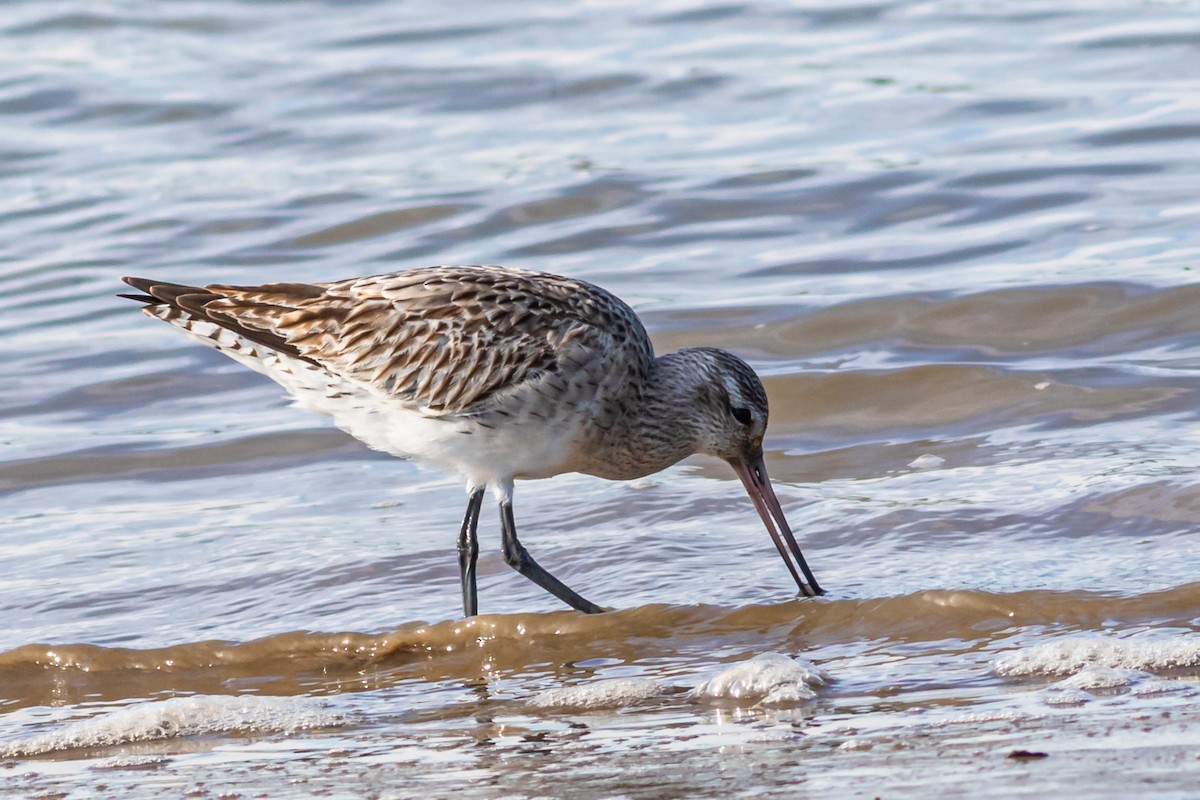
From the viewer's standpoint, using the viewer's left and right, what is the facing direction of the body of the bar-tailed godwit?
facing to the right of the viewer
